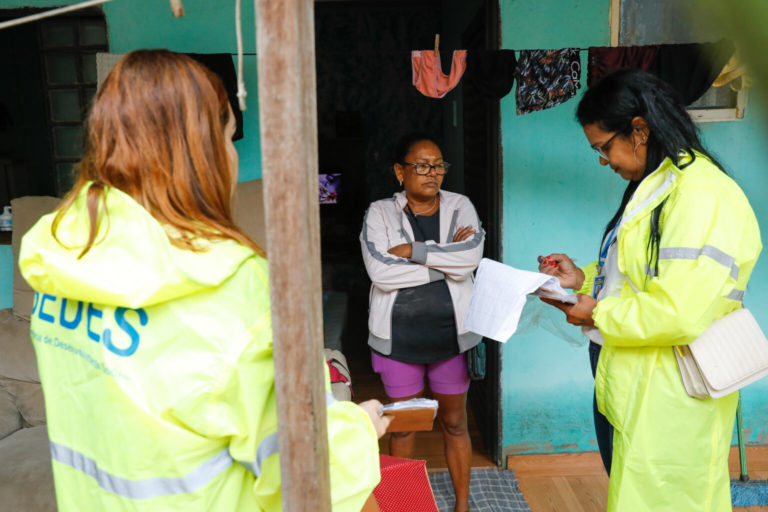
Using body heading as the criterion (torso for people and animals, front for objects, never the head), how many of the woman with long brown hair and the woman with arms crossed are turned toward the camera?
1

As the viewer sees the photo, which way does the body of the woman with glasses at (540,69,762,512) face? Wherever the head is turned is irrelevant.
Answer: to the viewer's left

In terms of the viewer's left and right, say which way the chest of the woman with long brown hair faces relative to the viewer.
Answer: facing away from the viewer and to the right of the viewer

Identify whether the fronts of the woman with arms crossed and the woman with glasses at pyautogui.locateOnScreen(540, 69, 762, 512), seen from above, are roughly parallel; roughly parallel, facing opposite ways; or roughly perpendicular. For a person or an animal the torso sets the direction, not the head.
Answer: roughly perpendicular

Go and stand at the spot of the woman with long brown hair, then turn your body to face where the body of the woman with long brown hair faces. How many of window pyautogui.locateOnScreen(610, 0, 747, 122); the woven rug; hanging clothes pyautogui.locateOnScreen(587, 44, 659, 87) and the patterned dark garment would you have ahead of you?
4

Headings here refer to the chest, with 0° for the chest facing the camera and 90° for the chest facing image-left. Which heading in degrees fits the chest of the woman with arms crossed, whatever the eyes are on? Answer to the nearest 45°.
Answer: approximately 0°

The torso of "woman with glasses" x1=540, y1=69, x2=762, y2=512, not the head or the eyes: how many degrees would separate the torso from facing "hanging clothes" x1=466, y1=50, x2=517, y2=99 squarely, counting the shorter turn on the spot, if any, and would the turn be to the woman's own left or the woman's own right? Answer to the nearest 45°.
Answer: approximately 45° to the woman's own right

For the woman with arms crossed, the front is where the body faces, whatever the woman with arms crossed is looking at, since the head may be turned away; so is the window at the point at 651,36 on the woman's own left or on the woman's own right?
on the woman's own left

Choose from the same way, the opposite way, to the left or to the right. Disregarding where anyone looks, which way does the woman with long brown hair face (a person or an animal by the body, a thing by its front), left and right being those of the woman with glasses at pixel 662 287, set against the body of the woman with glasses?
to the right

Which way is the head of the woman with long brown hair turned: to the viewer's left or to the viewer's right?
to the viewer's right

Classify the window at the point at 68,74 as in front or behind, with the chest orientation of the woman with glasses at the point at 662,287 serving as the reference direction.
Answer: in front

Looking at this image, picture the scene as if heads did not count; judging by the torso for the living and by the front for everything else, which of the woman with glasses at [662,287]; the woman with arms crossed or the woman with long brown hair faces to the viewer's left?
the woman with glasses
